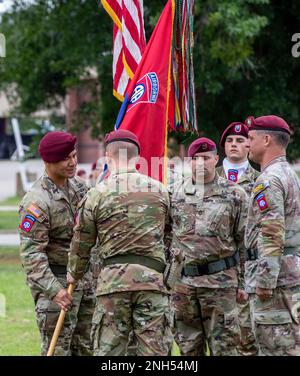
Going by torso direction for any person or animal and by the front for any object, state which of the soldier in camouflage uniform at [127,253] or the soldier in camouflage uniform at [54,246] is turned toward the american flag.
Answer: the soldier in camouflage uniform at [127,253]

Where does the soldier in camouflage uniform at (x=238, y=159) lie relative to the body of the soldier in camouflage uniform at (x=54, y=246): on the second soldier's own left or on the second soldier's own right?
on the second soldier's own left

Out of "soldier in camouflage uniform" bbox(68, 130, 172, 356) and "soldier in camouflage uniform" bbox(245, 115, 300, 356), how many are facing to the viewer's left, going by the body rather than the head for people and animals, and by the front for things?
1

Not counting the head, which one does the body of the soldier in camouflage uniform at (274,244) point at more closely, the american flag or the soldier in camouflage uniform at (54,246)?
the soldier in camouflage uniform

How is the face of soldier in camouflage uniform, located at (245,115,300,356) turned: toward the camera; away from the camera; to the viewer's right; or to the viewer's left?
to the viewer's left

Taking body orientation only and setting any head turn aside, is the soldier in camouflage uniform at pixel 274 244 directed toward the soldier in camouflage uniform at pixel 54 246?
yes

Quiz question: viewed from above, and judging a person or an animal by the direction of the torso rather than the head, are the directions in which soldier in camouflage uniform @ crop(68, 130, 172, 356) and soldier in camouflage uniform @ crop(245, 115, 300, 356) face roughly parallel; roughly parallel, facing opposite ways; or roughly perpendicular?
roughly perpendicular

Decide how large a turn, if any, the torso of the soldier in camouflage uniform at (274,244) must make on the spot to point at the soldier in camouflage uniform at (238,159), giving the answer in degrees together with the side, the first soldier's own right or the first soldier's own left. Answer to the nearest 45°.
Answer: approximately 90° to the first soldier's own right

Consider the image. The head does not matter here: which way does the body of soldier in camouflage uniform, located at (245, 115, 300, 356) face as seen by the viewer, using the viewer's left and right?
facing to the left of the viewer

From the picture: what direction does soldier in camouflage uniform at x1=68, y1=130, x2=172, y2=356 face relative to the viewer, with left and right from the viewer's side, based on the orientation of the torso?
facing away from the viewer

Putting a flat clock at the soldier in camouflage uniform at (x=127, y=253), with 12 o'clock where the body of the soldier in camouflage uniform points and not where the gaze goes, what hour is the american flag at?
The american flag is roughly at 12 o'clock from the soldier in camouflage uniform.
